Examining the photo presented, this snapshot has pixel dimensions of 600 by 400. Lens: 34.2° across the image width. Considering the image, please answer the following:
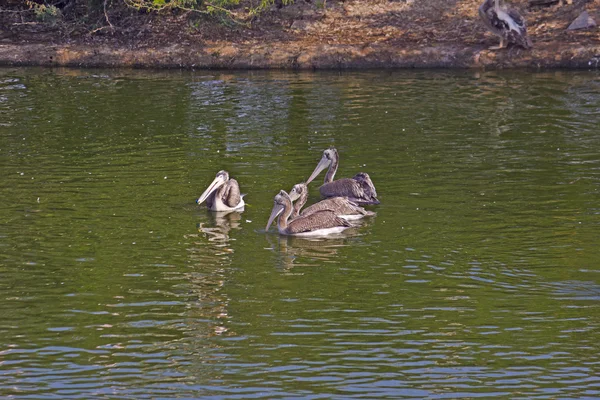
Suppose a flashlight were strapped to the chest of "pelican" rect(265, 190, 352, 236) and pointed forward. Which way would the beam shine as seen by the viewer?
to the viewer's left

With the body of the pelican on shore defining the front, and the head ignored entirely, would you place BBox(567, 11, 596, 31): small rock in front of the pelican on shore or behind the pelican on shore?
behind

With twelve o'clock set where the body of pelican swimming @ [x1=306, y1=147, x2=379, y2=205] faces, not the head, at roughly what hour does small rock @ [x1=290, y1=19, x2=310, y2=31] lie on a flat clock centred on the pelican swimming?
The small rock is roughly at 3 o'clock from the pelican swimming.

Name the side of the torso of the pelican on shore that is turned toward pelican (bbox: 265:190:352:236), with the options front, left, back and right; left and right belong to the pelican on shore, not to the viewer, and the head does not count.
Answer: left

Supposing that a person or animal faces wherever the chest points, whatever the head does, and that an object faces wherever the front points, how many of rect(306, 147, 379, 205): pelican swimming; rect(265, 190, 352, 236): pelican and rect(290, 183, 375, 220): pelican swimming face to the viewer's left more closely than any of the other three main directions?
3

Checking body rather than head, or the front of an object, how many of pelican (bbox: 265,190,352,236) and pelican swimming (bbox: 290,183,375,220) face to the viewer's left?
2

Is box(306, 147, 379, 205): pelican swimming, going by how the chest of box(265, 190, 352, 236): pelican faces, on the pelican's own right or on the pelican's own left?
on the pelican's own right

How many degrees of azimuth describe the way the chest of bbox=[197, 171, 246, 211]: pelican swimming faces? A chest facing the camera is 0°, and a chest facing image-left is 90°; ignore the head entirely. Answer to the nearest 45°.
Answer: approximately 45°

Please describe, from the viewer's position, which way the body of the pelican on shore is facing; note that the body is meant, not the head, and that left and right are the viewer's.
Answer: facing to the left of the viewer

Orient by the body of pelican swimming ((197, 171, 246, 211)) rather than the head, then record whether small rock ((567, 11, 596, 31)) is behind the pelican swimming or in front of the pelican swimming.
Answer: behind

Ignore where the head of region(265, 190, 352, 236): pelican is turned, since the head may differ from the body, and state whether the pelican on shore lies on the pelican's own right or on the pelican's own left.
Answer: on the pelican's own right

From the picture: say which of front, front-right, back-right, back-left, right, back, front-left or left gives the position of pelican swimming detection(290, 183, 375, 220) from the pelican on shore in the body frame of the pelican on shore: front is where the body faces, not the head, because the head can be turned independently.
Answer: left

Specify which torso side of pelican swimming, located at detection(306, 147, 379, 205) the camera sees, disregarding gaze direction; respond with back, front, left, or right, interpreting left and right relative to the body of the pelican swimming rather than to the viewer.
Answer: left

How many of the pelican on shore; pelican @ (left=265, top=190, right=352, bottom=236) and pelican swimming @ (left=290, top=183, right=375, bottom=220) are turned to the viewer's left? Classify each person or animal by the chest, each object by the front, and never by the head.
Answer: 3

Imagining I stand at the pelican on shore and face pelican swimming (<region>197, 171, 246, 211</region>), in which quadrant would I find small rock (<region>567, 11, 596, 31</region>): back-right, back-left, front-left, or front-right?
back-left

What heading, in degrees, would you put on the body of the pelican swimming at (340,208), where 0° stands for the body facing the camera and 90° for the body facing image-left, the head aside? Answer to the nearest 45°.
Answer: approximately 90°
